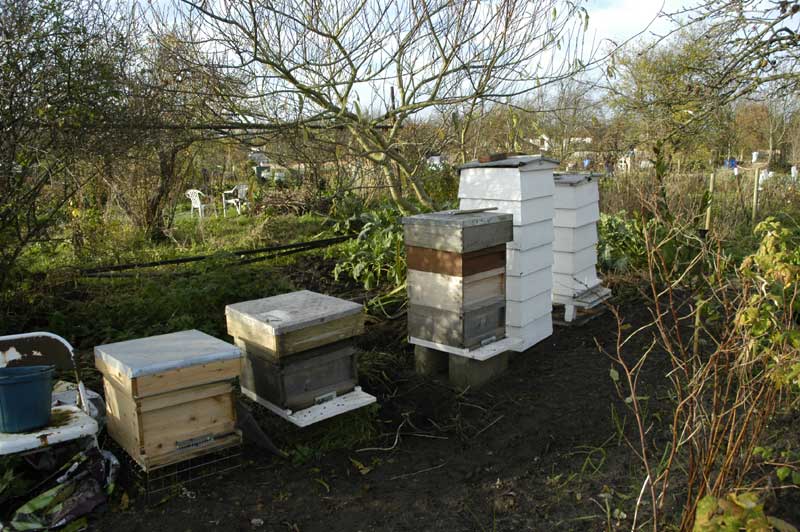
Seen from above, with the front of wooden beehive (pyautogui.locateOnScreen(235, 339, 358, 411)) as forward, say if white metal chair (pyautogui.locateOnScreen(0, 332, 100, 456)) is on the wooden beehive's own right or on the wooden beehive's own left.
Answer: on the wooden beehive's own right

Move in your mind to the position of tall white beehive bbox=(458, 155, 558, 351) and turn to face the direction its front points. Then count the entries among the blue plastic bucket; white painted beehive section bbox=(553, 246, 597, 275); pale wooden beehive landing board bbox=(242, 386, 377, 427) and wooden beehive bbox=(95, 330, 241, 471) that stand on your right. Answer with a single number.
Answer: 3

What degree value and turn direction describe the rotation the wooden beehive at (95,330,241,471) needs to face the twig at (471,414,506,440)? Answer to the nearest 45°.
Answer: approximately 45° to its left

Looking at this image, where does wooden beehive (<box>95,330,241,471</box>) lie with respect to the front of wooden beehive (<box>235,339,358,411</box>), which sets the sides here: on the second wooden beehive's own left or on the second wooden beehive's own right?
on the second wooden beehive's own right

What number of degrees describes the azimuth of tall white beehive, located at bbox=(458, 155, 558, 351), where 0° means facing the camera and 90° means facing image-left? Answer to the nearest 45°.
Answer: approximately 315°

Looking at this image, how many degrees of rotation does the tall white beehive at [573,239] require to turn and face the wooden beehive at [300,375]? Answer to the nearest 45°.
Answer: approximately 90° to its right

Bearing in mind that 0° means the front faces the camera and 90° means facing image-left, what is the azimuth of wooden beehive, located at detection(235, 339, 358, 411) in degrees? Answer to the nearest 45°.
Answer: approximately 315°

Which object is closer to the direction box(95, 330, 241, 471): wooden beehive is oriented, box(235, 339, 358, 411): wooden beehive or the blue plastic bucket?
the wooden beehive
